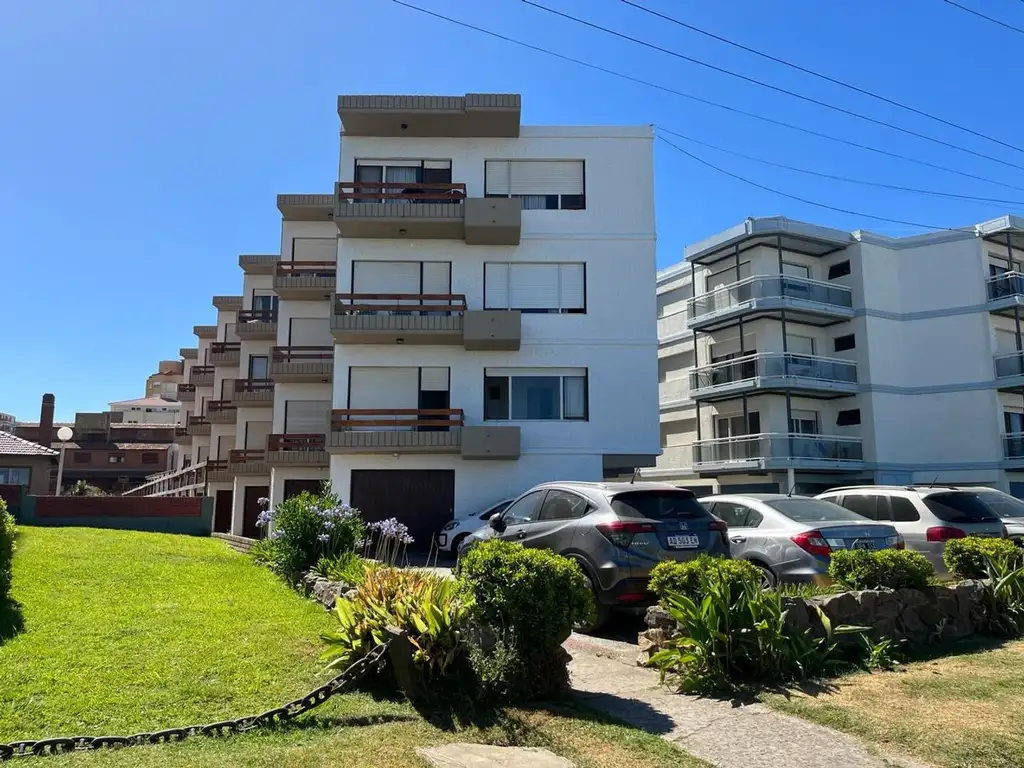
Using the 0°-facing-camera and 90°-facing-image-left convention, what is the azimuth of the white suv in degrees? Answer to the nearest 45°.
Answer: approximately 135°

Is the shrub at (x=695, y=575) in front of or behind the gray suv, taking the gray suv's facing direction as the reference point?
behind

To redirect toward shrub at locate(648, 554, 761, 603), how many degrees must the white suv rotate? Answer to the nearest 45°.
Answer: approximately 135° to its left

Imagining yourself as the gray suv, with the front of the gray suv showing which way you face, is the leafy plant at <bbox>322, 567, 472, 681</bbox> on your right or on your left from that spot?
on your left

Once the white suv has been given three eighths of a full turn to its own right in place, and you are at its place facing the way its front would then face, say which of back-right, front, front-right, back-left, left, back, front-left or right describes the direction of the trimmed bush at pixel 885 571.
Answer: right

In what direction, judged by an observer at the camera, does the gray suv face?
facing away from the viewer and to the left of the viewer

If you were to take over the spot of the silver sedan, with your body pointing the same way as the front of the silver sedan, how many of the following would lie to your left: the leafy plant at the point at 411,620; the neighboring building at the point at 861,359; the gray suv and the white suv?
2

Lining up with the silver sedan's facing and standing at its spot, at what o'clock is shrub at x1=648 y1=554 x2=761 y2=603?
The shrub is roughly at 8 o'clock from the silver sedan.

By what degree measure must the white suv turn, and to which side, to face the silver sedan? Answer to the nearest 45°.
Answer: approximately 90° to its left

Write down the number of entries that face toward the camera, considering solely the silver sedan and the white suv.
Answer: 0

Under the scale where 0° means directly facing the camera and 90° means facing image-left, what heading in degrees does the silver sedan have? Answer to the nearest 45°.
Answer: approximately 135°
